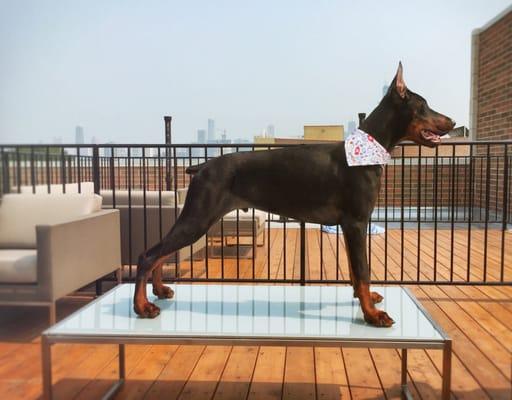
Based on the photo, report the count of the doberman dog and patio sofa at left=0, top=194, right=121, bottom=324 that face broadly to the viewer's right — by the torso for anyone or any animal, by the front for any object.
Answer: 1

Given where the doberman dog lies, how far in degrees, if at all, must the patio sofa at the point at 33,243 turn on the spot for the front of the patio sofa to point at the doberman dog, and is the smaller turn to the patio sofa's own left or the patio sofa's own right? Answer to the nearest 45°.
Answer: approximately 135° to the patio sofa's own left

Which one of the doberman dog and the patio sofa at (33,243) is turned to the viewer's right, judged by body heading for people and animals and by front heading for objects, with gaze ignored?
the doberman dog

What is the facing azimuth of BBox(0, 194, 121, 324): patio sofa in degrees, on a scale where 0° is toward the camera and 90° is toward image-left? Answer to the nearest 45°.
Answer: approximately 45°

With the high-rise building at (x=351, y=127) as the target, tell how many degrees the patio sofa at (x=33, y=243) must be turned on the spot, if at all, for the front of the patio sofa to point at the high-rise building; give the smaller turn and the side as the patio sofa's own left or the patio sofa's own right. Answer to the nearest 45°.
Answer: approximately 135° to the patio sofa's own left

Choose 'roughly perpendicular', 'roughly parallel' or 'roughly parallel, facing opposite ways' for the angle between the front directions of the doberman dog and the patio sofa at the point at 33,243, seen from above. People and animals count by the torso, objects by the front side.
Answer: roughly perpendicular

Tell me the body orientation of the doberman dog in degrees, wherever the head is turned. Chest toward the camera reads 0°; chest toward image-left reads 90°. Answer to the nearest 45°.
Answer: approximately 270°

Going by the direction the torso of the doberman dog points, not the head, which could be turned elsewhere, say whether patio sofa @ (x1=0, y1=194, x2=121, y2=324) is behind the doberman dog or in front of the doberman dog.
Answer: behind
